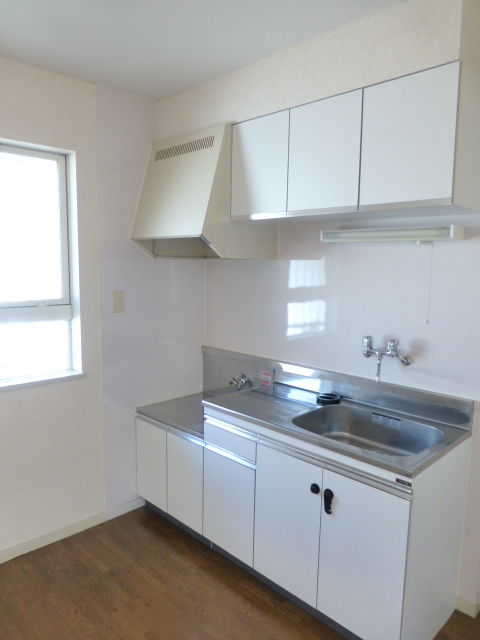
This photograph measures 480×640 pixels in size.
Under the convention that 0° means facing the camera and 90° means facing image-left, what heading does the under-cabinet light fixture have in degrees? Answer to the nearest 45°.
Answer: approximately 45°

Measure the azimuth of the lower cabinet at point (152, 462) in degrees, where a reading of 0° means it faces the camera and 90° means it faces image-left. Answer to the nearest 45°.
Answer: approximately 45°

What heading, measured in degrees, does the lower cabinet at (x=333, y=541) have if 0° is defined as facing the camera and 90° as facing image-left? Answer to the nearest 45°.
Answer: approximately 45°

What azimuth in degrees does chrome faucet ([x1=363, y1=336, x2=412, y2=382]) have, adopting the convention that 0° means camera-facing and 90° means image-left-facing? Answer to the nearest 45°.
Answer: approximately 45°

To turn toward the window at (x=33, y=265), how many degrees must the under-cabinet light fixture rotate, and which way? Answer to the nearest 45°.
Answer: approximately 45° to its right

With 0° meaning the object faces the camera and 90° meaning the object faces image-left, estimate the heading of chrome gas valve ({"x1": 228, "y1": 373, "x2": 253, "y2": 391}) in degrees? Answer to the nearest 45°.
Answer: approximately 45°

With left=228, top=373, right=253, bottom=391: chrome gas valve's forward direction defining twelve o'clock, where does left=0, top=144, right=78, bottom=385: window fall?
The window is roughly at 1 o'clock from the chrome gas valve.

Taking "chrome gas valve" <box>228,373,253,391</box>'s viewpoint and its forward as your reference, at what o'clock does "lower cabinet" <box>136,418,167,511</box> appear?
The lower cabinet is roughly at 1 o'clock from the chrome gas valve.
